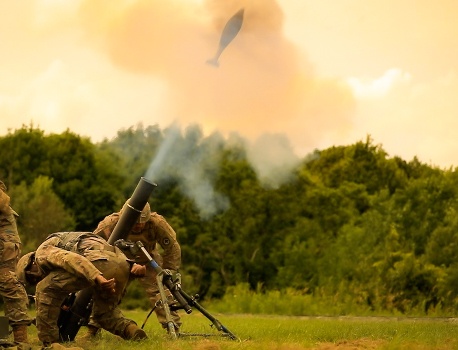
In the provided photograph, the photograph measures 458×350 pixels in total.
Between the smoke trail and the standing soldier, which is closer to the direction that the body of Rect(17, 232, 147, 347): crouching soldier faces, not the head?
the standing soldier

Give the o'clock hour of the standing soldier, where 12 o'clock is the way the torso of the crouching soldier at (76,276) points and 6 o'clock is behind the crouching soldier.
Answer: The standing soldier is roughly at 1 o'clock from the crouching soldier.
